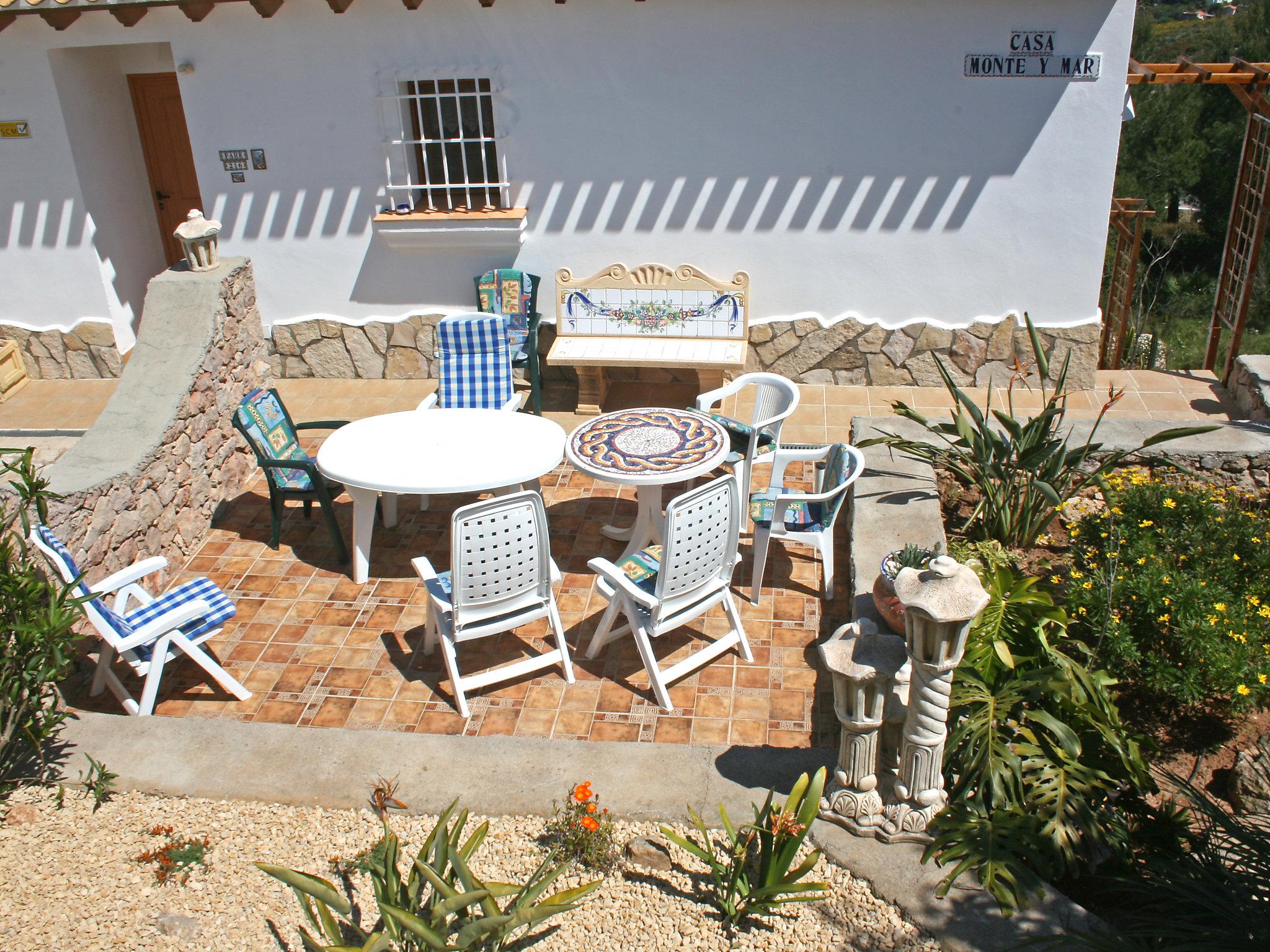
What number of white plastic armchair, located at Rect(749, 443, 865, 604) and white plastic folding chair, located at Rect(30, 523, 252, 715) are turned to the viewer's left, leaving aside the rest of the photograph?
1

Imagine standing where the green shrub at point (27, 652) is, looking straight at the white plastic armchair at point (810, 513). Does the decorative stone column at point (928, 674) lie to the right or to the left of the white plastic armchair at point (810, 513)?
right

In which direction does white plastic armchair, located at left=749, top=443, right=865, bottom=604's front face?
to the viewer's left

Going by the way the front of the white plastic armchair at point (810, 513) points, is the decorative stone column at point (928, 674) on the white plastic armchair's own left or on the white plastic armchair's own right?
on the white plastic armchair's own left

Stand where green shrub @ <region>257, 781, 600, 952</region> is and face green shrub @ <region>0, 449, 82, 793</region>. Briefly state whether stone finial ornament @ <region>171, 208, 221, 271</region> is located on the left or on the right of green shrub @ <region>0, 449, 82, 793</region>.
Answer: right

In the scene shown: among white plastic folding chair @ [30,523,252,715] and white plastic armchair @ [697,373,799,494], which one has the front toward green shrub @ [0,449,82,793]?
the white plastic armchair

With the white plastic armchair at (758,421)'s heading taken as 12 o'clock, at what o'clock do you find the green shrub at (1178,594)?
The green shrub is roughly at 9 o'clock from the white plastic armchair.

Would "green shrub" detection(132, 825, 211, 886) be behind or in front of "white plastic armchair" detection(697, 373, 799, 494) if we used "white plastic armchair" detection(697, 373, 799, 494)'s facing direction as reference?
in front

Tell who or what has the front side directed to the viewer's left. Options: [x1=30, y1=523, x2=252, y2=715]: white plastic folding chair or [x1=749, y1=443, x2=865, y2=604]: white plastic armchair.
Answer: the white plastic armchair

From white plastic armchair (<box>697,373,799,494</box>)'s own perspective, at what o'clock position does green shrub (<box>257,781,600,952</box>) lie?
The green shrub is roughly at 11 o'clock from the white plastic armchair.
